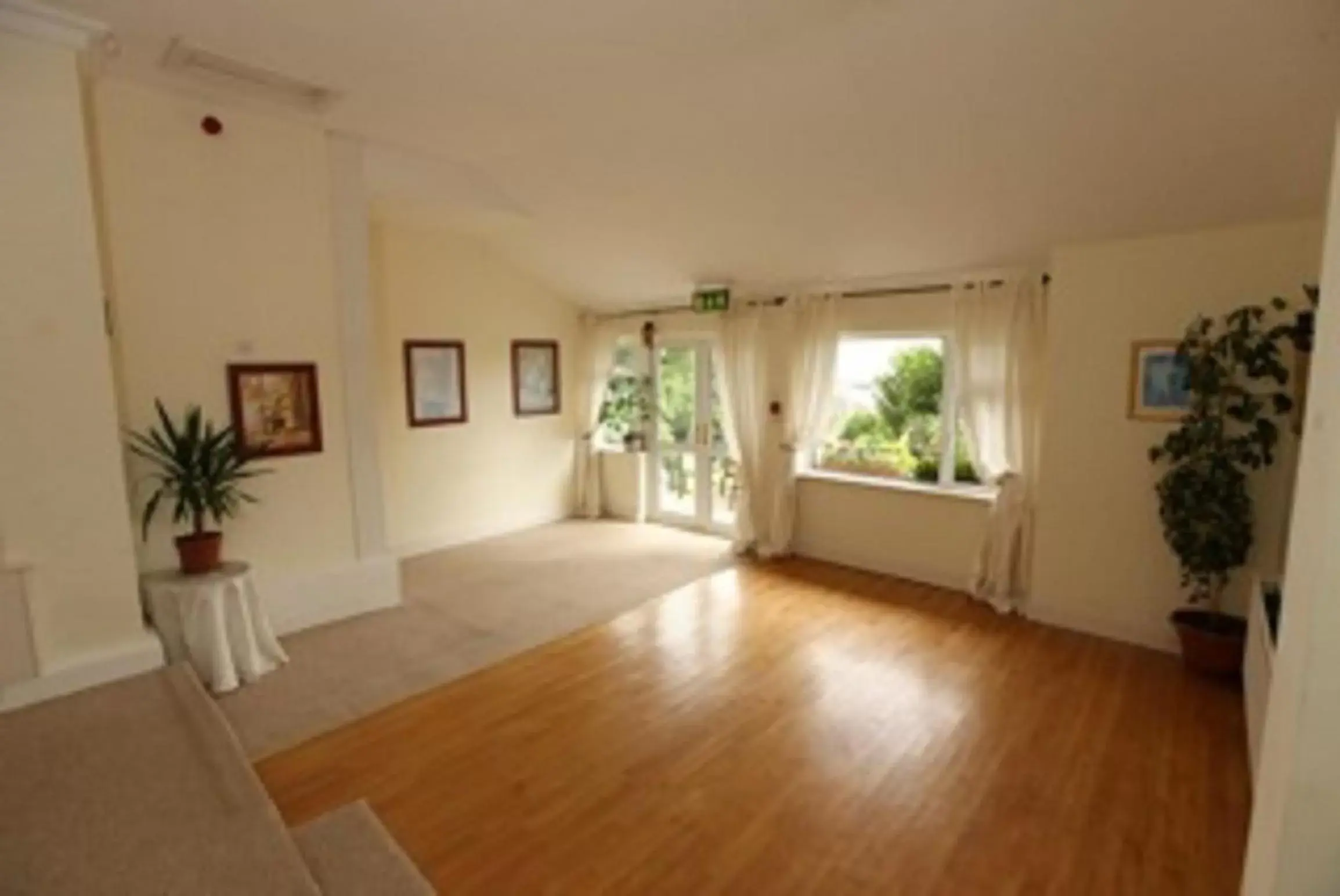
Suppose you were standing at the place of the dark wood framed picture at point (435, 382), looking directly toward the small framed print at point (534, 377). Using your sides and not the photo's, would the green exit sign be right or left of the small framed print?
right

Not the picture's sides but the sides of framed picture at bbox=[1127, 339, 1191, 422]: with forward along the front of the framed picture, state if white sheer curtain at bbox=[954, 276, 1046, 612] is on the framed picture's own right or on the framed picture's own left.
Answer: on the framed picture's own right

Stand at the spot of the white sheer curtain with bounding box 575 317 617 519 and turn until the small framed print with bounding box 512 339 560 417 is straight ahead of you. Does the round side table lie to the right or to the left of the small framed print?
left
